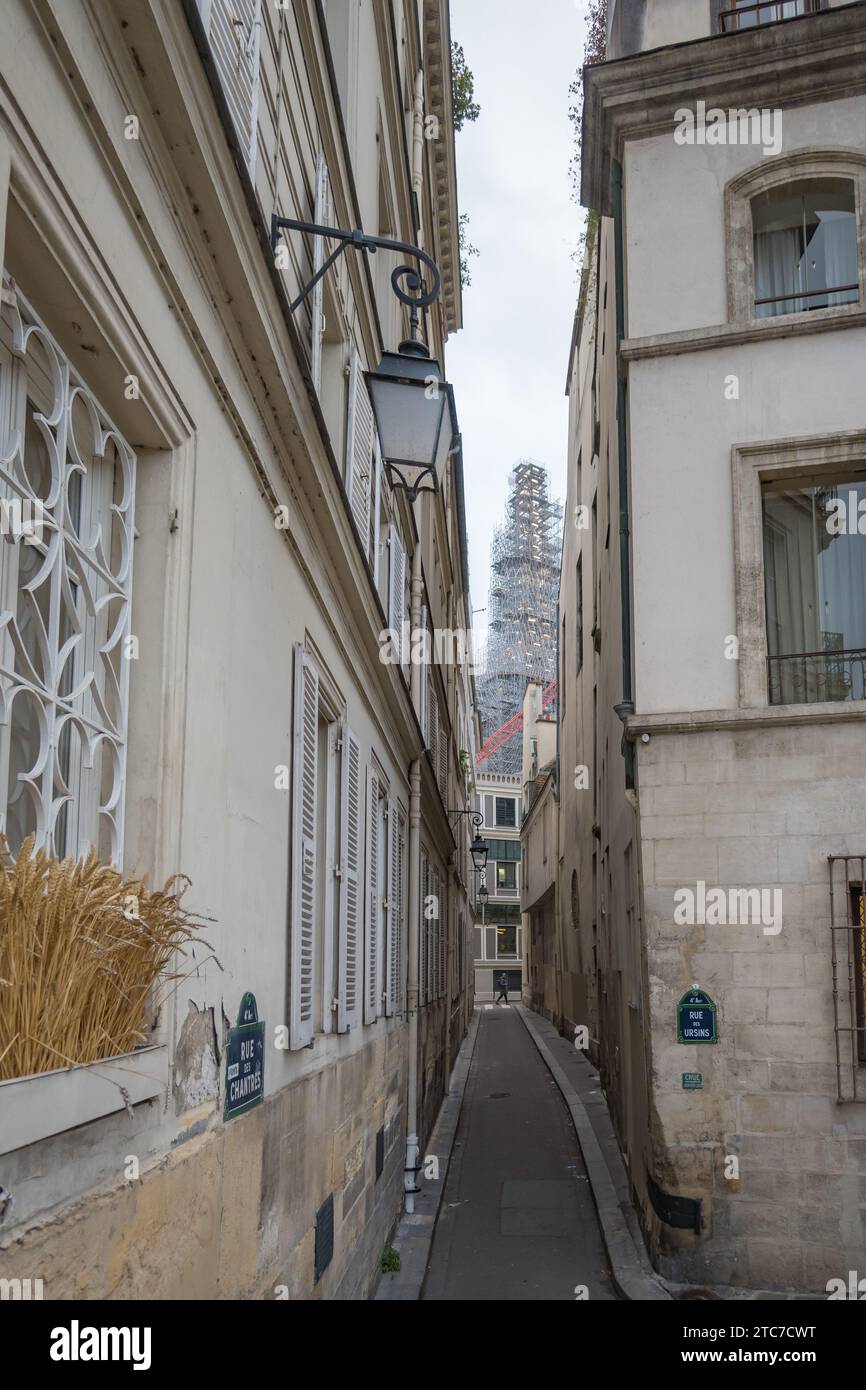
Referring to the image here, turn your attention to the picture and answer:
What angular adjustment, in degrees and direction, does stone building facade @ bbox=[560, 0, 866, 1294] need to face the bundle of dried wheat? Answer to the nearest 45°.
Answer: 0° — it already faces it

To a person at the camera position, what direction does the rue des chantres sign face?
facing the viewer and to the right of the viewer

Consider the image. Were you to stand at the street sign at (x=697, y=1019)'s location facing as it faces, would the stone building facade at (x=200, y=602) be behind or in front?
in front

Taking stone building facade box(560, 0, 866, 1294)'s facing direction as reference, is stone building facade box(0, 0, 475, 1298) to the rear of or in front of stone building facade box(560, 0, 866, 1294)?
in front

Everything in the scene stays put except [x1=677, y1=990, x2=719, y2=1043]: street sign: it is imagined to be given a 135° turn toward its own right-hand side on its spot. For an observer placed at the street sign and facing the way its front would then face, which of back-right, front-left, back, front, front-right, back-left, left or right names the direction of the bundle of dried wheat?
back-left

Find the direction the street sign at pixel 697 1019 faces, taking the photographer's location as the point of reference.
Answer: facing the viewer

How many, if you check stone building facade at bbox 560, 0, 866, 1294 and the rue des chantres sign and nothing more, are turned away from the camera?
0

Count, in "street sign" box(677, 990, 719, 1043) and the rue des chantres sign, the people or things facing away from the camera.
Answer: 0

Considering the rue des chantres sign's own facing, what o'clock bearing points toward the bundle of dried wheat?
The bundle of dried wheat is roughly at 2 o'clock from the rue des chantres sign.
